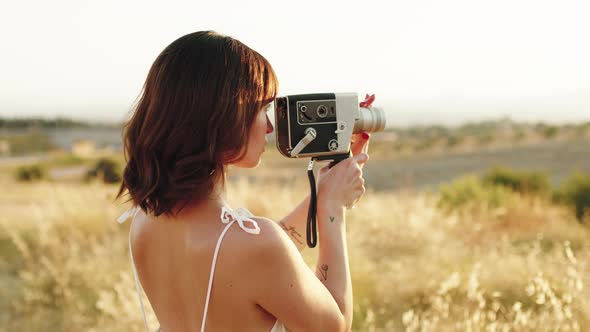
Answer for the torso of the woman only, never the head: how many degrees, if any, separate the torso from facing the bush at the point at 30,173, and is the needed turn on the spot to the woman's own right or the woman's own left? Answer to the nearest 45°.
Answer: approximately 45° to the woman's own left

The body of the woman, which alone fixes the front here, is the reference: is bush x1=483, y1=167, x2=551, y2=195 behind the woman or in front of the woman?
in front

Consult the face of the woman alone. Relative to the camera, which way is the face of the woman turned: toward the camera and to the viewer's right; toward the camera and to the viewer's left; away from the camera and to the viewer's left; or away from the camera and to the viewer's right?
away from the camera and to the viewer's right

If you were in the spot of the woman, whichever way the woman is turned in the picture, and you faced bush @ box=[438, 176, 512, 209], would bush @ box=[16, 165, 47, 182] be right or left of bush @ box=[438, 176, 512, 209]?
left

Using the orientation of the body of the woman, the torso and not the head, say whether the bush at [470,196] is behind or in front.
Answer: in front

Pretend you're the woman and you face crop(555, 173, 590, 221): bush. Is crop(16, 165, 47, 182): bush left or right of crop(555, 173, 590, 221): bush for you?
left

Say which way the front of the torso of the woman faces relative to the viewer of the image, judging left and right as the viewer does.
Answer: facing away from the viewer and to the right of the viewer

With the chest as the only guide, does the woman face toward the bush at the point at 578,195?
yes
